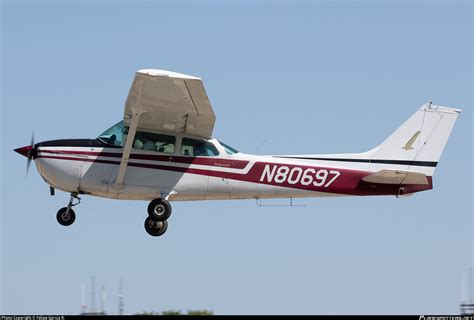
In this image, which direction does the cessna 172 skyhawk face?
to the viewer's left
